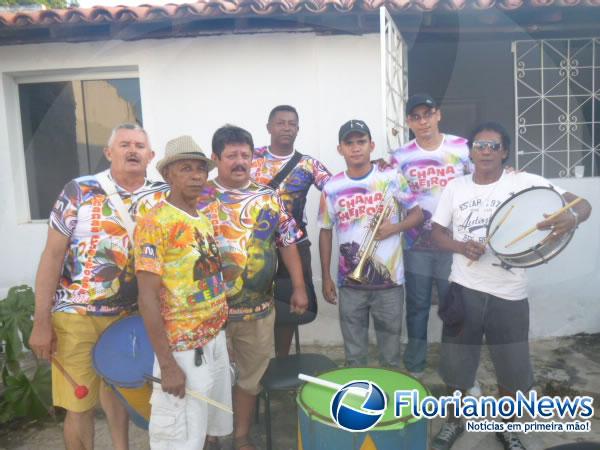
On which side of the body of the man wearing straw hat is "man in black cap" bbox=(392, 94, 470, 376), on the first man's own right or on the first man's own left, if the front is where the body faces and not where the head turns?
on the first man's own left

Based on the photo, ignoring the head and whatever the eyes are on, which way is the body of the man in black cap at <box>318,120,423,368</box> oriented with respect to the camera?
toward the camera

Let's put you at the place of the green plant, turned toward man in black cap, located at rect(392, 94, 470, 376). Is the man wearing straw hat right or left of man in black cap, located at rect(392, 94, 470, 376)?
right

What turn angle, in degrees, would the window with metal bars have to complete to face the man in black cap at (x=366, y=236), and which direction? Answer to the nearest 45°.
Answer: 0° — it already faces them

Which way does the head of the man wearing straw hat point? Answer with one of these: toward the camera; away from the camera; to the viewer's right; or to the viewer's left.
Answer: toward the camera

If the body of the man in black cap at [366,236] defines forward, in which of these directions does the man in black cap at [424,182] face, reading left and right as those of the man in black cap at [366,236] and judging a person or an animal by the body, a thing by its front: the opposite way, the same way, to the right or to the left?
the same way

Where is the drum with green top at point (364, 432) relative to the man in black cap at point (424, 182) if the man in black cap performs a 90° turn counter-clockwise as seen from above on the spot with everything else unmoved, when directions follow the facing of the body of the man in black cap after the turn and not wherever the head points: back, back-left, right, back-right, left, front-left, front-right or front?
right

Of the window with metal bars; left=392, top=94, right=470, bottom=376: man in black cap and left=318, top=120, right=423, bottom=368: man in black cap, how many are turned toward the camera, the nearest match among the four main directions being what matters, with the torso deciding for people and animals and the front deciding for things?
3

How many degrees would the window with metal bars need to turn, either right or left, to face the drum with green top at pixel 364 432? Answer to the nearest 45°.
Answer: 0° — it already faces it

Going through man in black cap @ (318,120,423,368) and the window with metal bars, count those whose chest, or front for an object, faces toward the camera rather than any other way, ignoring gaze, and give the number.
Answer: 2

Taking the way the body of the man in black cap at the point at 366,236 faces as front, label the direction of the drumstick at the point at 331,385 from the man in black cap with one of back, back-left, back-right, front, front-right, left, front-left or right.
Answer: front

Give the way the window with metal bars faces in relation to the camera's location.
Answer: facing the viewer

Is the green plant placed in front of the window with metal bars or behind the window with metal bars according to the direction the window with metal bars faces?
in front

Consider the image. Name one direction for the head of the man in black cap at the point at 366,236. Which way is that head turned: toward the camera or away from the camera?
toward the camera

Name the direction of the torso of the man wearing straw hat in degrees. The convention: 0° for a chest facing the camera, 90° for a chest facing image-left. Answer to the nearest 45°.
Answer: approximately 315°

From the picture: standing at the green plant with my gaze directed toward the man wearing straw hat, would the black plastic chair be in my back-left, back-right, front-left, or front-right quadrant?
front-left

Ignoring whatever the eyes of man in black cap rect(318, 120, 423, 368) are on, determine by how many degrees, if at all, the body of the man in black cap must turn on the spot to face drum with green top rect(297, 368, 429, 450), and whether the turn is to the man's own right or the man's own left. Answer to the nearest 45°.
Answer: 0° — they already face it

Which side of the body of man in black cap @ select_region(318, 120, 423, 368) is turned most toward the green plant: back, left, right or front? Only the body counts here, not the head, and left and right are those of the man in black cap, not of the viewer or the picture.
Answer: right
